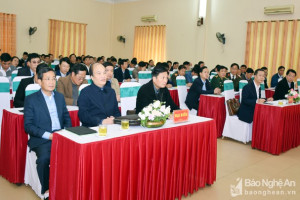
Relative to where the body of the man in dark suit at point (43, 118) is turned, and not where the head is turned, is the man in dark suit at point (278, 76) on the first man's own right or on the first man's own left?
on the first man's own left

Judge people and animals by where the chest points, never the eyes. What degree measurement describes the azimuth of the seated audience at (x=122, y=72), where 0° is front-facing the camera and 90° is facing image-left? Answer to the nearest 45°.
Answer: approximately 315°

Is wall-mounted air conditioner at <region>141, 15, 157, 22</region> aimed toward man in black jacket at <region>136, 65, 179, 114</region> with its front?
yes

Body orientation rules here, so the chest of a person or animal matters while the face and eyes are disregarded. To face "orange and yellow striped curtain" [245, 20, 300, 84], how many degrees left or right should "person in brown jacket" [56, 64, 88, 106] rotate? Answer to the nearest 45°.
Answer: approximately 90° to their left

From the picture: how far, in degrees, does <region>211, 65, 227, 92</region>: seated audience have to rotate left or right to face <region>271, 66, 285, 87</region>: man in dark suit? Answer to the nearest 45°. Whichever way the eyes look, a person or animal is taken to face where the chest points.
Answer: approximately 90° to their left

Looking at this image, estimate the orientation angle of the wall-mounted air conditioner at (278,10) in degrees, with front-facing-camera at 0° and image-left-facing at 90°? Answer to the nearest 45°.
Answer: approximately 45°

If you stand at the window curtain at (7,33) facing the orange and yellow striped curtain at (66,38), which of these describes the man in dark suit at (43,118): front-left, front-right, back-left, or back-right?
back-right
